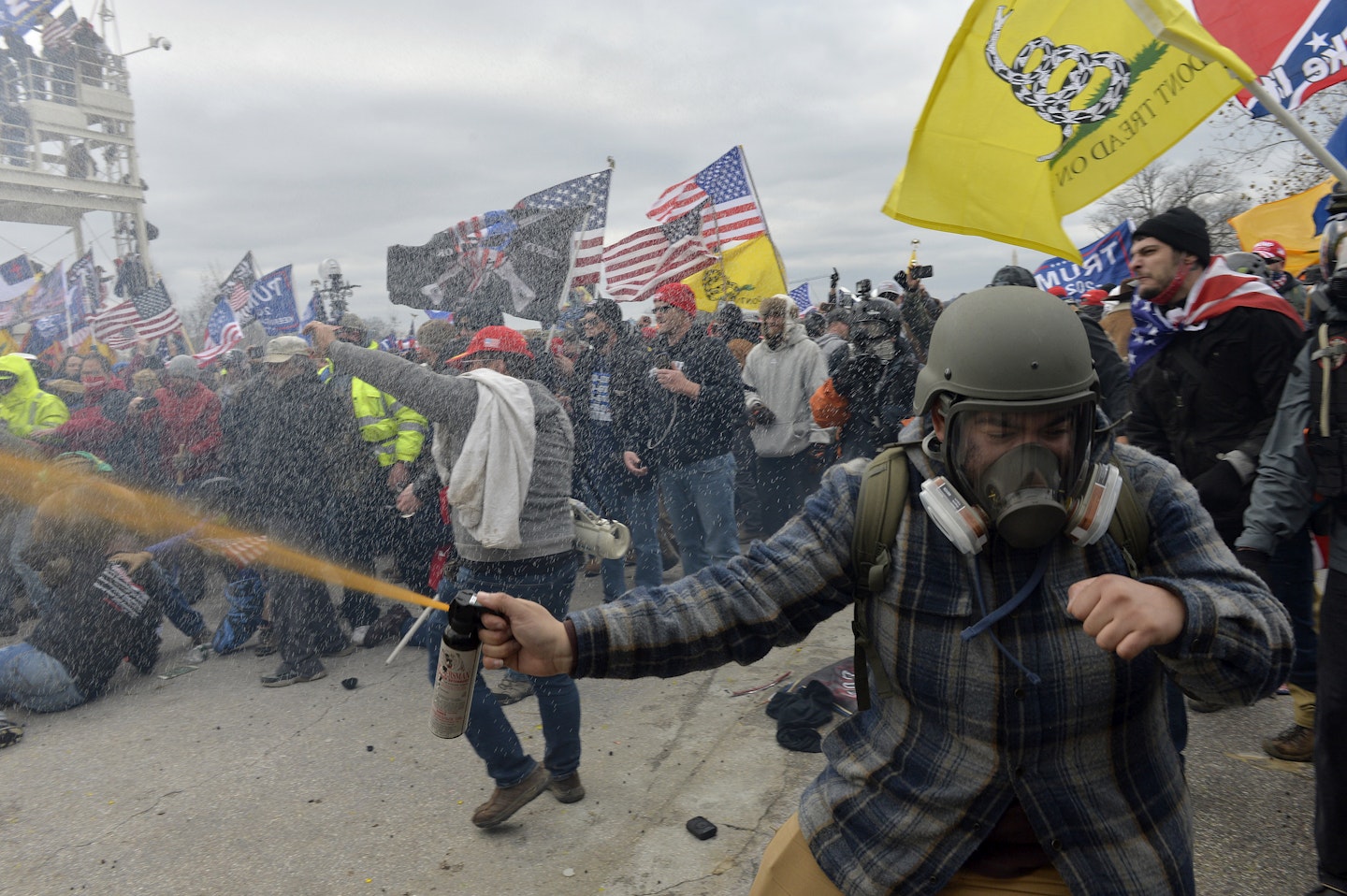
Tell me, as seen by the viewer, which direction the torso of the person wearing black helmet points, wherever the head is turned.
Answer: toward the camera

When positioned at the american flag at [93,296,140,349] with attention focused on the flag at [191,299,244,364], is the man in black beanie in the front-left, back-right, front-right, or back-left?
front-right

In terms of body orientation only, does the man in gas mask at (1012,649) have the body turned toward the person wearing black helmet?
no

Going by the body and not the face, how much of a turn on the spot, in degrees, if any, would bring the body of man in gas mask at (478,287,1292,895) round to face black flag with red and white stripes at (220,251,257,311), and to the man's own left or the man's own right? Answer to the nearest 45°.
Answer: approximately 135° to the man's own right

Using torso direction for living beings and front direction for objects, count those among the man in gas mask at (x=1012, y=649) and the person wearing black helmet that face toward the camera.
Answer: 2

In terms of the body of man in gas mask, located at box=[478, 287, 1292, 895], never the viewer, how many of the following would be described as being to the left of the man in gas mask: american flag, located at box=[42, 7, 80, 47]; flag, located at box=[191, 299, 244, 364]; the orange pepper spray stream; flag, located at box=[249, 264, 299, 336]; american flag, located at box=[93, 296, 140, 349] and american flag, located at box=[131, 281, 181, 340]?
0

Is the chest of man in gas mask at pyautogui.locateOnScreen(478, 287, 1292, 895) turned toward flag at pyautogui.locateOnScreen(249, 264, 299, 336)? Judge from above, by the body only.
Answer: no

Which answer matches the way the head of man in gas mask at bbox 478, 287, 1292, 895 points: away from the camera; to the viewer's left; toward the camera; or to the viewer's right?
toward the camera

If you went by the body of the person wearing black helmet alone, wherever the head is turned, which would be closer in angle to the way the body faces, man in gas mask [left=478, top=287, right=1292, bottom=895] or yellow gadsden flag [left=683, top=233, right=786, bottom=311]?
the man in gas mask

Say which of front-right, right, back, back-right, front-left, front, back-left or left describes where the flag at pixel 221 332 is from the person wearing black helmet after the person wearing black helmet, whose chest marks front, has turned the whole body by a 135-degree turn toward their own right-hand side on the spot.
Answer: front

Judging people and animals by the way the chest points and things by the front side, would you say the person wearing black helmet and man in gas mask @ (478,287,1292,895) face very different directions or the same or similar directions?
same or similar directions

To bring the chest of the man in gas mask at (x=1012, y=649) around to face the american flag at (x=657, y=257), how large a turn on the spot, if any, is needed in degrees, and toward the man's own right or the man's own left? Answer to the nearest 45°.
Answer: approximately 180°

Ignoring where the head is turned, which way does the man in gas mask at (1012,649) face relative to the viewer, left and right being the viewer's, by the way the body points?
facing the viewer

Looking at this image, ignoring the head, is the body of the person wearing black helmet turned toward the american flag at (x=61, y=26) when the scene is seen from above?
no
